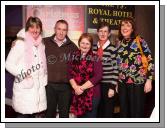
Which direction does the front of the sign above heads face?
toward the camera

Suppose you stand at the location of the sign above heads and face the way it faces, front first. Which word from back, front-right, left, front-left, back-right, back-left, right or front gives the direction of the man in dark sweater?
right

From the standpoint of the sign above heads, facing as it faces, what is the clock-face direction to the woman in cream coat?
The woman in cream coat is roughly at 3 o'clock from the sign above heads.

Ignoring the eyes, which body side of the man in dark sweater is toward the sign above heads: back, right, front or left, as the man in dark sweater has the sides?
left

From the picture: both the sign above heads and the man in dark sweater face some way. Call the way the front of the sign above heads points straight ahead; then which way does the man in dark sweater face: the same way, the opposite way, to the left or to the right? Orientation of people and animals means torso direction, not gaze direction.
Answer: the same way

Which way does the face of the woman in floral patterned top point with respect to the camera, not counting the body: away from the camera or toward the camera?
toward the camera

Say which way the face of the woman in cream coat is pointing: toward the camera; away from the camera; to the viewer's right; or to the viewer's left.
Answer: toward the camera

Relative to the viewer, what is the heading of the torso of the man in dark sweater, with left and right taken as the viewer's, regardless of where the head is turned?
facing the viewer

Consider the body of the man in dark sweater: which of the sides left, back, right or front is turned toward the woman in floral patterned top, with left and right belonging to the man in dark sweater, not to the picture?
left

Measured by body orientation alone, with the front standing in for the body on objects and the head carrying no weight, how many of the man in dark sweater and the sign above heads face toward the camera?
2
